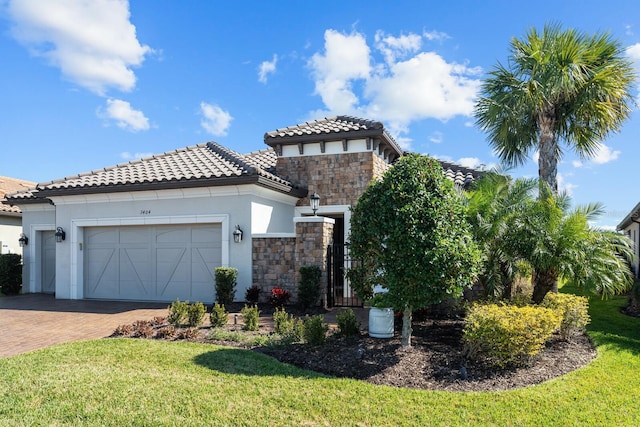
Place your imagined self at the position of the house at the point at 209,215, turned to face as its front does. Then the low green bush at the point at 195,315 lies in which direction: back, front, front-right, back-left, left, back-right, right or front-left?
front

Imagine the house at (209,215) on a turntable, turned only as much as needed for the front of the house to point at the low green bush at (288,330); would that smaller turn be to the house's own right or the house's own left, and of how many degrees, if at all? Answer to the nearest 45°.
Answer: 0° — it already faces it

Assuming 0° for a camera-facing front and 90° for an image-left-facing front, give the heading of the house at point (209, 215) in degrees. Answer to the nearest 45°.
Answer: approximately 0°

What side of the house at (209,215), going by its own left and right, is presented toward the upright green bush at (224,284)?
front

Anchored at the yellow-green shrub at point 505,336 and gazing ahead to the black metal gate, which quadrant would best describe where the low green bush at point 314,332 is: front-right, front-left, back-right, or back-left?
front-left

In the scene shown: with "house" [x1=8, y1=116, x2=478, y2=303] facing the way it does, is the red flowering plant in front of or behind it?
in front

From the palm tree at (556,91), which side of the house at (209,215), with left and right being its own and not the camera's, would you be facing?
left

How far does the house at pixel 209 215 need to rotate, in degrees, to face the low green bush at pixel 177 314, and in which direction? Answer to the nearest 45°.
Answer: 0° — it already faces it

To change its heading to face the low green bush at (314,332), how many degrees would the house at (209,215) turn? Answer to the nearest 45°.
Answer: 0° — it already faces it

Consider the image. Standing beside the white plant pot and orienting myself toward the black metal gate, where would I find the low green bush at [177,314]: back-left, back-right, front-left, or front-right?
front-left
